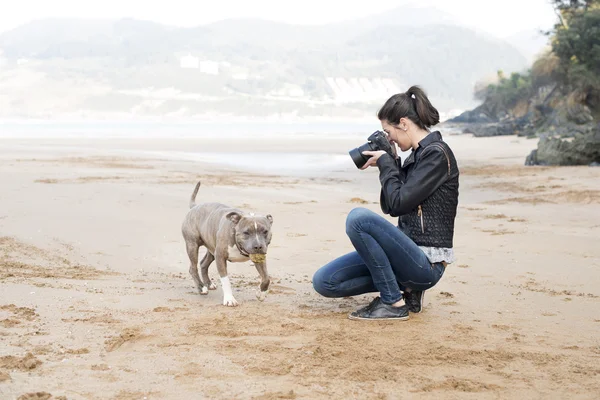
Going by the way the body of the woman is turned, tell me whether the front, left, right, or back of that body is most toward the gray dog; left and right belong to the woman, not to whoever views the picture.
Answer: front

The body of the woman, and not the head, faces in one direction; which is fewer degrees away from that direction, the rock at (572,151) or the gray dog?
the gray dog

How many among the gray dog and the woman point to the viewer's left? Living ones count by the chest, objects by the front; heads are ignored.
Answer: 1

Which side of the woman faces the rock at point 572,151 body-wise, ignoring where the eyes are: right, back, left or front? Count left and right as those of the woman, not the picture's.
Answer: right

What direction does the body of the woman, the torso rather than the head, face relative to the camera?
to the viewer's left

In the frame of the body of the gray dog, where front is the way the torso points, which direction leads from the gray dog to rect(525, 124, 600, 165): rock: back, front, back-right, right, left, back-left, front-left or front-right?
left

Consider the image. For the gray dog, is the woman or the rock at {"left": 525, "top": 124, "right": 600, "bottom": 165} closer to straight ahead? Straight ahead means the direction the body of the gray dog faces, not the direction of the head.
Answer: the woman

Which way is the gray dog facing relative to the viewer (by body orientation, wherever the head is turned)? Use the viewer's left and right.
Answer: facing the viewer and to the right of the viewer

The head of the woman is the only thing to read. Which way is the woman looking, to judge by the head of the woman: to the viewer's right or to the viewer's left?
to the viewer's left

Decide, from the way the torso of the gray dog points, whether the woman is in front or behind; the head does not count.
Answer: in front
